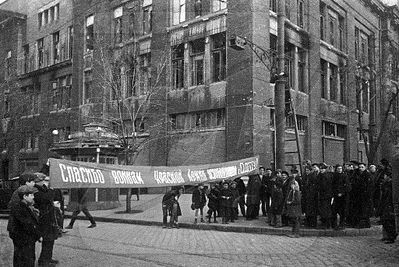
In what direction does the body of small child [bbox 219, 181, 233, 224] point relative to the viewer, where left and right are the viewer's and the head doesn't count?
facing the viewer

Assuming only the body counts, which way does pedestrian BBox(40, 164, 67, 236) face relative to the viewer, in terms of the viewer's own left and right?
facing to the right of the viewer

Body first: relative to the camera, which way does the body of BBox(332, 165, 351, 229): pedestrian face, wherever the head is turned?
toward the camera

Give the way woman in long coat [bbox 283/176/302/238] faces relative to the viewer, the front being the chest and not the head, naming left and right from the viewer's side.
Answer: facing the viewer and to the left of the viewer

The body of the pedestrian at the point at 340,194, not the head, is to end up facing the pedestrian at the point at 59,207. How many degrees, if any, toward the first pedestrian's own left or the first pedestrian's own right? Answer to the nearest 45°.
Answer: approximately 45° to the first pedestrian's own right

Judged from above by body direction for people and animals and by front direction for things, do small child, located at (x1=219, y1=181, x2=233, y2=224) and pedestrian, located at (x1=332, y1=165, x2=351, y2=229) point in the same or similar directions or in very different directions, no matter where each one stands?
same or similar directions

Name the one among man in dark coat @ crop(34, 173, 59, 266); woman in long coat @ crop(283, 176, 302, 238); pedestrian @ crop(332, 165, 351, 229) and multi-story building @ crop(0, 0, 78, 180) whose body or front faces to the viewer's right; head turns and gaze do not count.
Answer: the man in dark coat

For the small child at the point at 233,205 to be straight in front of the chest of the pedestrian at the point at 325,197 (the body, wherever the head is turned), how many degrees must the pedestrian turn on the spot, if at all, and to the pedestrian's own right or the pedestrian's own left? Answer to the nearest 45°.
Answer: approximately 90° to the pedestrian's own right
